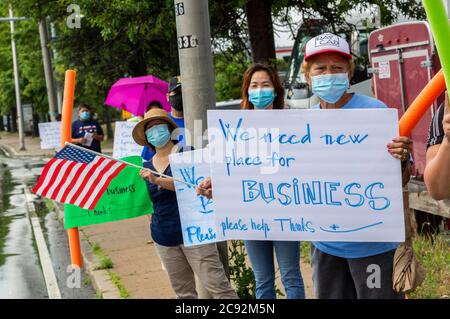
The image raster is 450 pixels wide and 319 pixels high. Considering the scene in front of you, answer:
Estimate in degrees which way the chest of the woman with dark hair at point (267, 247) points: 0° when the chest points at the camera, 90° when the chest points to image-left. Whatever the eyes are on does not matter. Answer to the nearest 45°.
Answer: approximately 0°

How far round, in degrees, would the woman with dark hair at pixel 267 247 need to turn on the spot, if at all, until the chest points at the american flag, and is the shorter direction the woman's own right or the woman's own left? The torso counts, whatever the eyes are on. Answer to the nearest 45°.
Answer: approximately 90° to the woman's own right

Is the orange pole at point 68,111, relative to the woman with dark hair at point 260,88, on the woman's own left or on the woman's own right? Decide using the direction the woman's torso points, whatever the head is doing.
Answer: on the woman's own right

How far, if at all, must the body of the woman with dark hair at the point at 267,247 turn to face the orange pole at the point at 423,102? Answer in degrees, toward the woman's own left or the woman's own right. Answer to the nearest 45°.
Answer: approximately 45° to the woman's own left

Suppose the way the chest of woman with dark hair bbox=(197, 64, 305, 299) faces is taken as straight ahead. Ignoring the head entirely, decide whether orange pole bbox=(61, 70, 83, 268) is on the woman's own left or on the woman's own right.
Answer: on the woman's own right

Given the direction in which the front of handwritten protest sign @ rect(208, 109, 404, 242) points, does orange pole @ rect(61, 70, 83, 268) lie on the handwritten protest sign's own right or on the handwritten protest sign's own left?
on the handwritten protest sign's own right
